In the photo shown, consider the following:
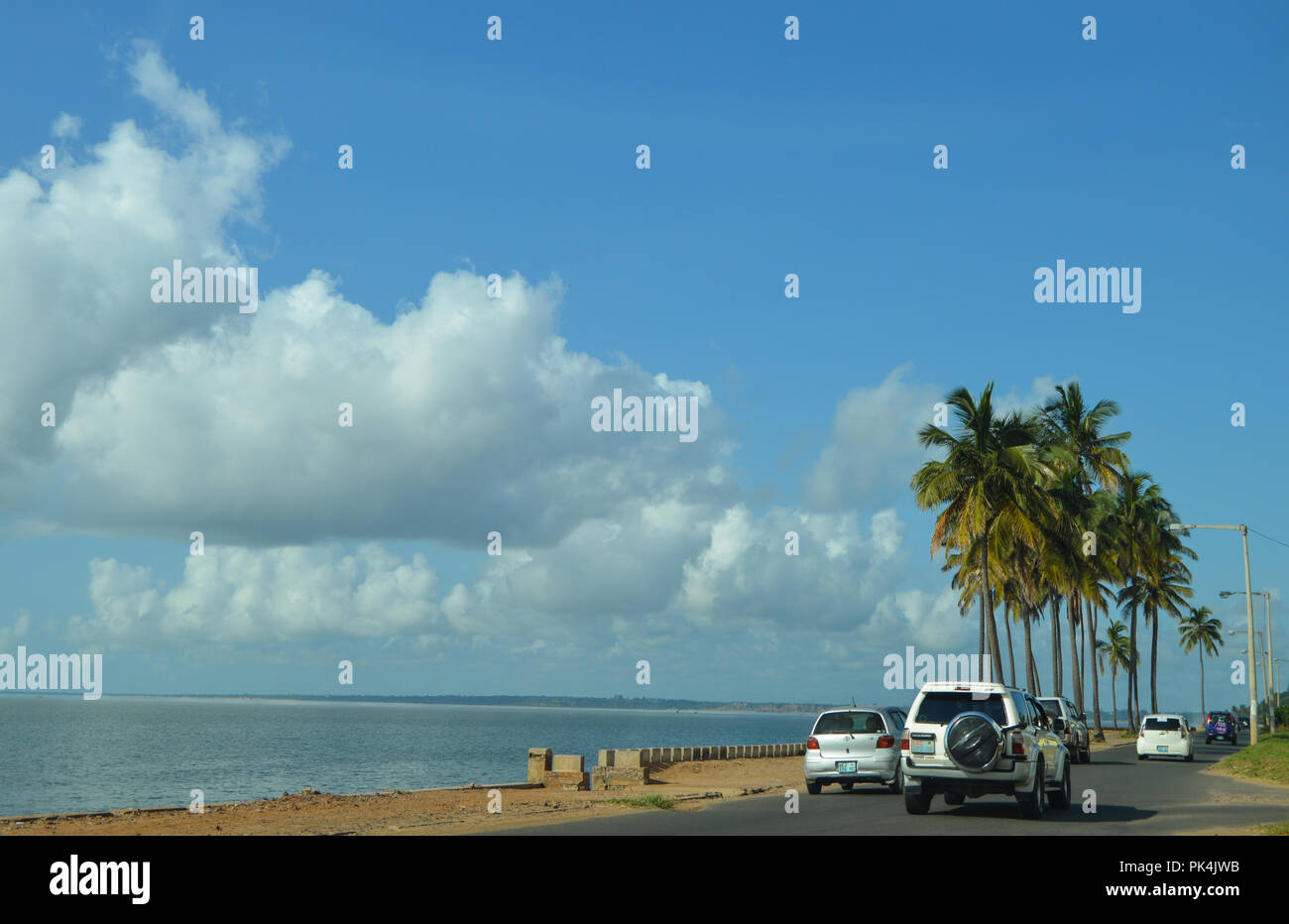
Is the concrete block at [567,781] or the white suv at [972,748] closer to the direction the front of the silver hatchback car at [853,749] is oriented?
the concrete block

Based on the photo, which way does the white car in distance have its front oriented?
away from the camera

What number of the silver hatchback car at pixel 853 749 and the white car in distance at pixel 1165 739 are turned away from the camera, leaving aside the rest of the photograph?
2

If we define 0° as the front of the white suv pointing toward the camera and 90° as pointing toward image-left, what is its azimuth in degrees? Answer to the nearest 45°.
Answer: approximately 180°

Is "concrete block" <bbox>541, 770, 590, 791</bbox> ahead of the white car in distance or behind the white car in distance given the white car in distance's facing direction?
behind

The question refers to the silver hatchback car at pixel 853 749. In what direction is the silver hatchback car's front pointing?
away from the camera
